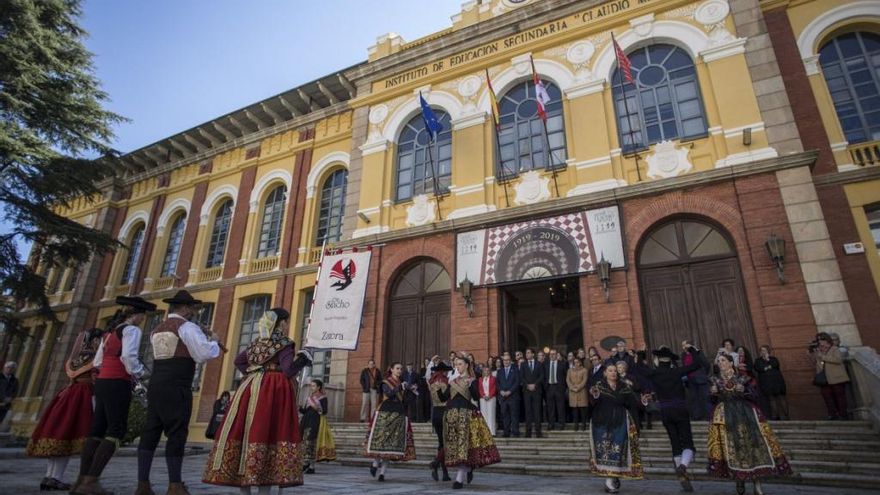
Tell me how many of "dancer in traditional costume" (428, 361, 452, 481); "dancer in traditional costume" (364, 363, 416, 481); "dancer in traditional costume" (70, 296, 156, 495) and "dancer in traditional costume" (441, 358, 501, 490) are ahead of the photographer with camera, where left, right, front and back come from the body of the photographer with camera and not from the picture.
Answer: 4

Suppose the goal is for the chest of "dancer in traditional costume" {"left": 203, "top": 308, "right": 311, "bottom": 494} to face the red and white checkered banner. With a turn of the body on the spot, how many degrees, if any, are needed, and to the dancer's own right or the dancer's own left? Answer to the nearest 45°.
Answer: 0° — they already face it

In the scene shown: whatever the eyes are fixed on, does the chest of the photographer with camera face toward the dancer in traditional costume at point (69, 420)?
yes

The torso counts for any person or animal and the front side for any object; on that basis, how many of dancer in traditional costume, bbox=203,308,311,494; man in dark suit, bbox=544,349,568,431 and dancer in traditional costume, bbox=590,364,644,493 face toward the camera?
2

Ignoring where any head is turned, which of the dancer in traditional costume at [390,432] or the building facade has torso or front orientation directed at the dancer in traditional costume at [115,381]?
the building facade

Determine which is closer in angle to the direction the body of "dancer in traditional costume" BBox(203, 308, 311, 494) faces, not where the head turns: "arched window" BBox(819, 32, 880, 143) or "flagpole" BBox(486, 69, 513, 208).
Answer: the flagpole

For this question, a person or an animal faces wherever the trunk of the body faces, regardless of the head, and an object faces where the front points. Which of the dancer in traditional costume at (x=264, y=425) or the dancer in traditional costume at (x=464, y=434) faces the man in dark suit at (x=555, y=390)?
the dancer in traditional costume at (x=264, y=425)

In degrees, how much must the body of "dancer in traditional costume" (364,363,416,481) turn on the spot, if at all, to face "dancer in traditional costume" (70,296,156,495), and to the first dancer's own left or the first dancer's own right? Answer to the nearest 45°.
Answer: approximately 90° to the first dancer's own right

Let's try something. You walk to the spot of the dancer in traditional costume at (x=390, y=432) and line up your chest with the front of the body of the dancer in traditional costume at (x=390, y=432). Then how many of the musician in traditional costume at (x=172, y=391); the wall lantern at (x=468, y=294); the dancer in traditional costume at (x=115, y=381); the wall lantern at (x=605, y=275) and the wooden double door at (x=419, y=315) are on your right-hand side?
2

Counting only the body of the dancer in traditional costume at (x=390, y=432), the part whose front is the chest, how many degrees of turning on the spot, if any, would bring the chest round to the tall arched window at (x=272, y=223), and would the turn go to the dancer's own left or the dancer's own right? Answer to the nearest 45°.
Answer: approximately 180°
